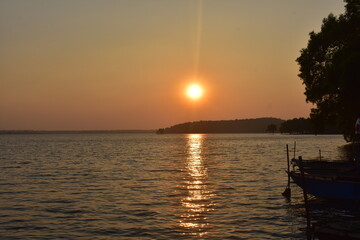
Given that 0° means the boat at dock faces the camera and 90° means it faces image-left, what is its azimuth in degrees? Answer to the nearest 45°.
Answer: approximately 90°
